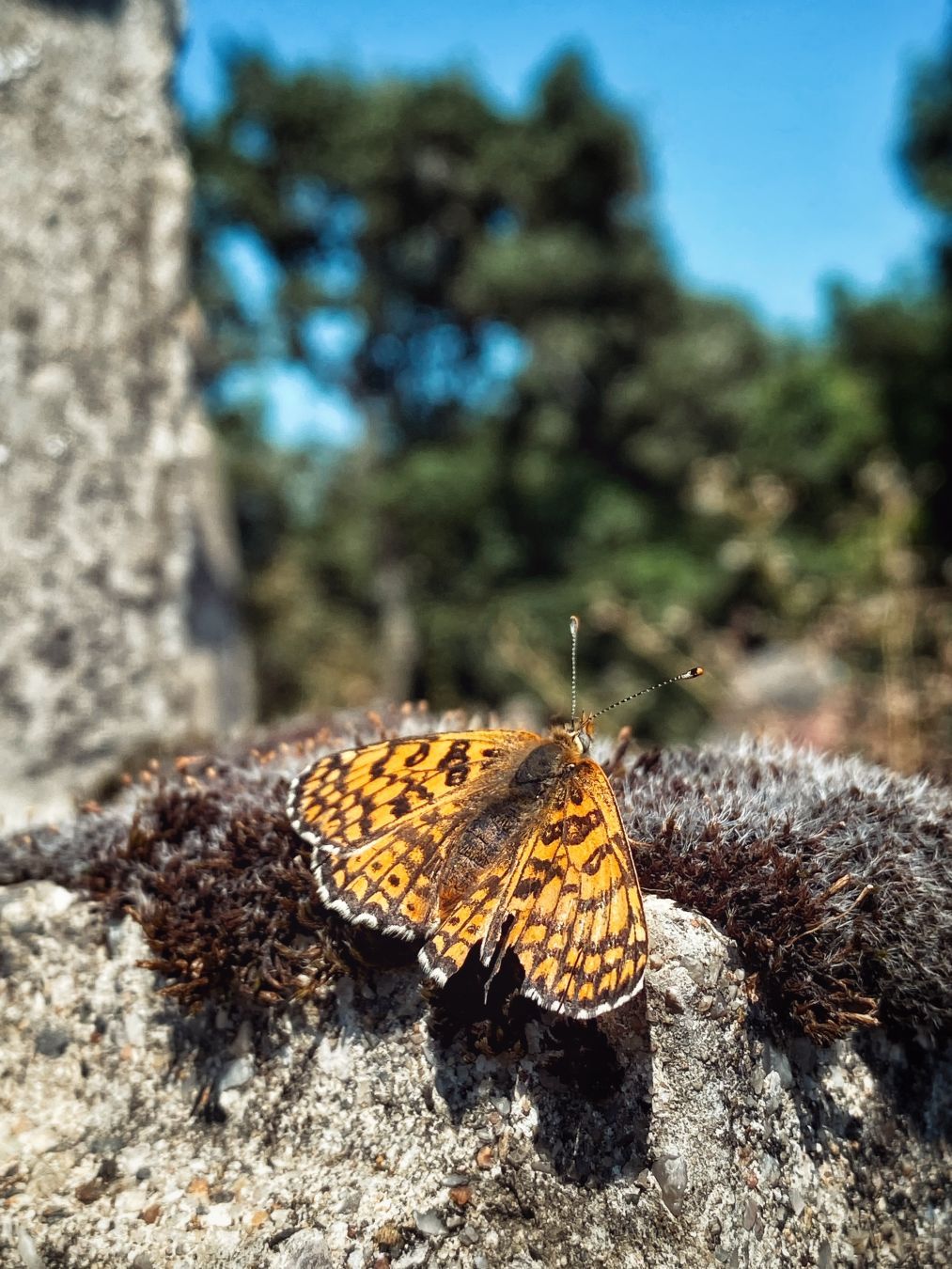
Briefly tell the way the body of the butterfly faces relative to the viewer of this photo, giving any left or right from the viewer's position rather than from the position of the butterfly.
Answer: facing away from the viewer and to the right of the viewer

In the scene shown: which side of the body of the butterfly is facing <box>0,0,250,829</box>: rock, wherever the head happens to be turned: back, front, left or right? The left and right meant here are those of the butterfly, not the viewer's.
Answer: left
